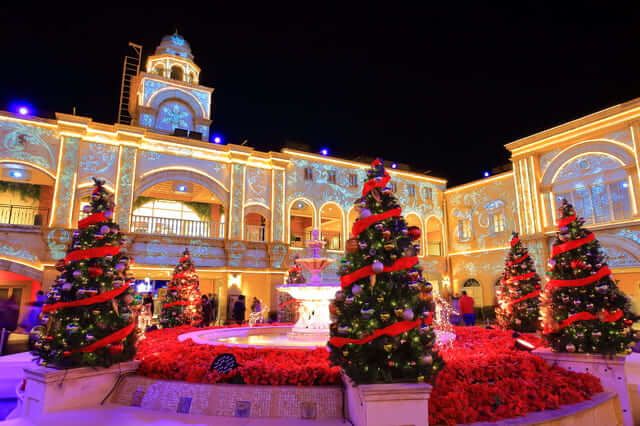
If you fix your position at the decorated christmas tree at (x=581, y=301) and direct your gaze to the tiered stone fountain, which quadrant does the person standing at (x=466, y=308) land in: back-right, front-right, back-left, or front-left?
front-right

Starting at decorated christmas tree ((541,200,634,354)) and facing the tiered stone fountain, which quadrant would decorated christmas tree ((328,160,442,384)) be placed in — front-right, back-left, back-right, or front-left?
front-left

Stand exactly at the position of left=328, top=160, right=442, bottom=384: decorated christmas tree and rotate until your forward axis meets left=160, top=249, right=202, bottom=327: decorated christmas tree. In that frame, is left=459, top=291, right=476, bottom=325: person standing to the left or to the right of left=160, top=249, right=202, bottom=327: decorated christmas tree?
right

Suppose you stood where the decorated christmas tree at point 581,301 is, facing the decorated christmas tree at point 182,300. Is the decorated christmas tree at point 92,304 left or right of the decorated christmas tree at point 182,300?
left

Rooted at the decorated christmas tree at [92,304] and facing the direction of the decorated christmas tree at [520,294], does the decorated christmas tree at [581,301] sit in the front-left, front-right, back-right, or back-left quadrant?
front-right

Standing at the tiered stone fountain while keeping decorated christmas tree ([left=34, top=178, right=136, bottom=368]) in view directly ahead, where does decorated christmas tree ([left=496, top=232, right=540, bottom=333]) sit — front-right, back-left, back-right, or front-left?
back-left

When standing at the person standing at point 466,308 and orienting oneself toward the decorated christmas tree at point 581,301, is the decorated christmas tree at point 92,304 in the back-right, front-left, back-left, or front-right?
front-right
